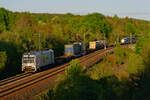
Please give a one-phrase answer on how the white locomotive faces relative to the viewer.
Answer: facing the viewer and to the left of the viewer
